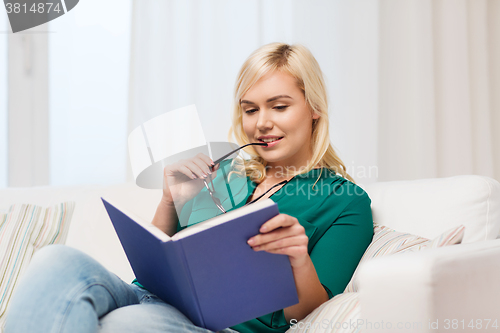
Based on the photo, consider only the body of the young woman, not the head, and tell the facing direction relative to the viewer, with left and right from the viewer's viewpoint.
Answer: facing the viewer and to the left of the viewer

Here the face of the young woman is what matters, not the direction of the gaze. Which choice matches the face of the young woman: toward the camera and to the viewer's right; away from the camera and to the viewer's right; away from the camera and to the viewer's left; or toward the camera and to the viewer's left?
toward the camera and to the viewer's left
